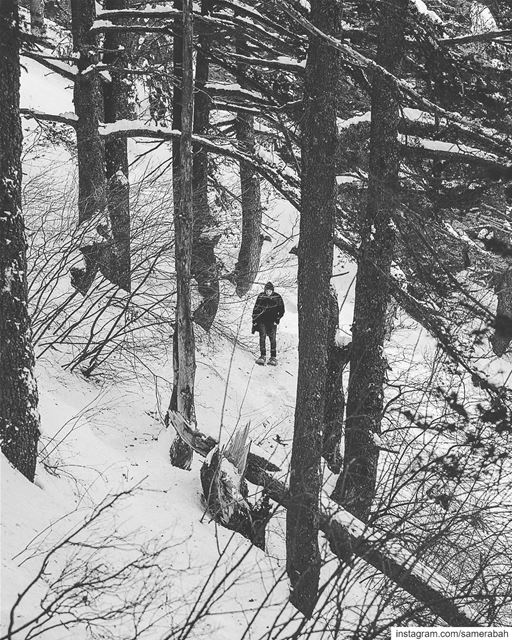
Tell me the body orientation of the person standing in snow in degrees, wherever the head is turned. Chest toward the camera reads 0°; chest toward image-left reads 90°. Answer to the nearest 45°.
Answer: approximately 0°

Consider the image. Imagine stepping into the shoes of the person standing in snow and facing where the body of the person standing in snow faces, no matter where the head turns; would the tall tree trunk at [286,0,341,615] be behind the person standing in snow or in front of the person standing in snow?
in front

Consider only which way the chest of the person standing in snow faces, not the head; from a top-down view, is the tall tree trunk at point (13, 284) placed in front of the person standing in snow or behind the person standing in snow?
in front

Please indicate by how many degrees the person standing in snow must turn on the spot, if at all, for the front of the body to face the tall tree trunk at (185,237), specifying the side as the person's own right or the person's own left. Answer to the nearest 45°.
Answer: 0° — they already face it
